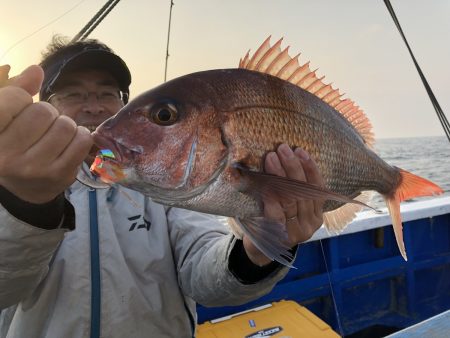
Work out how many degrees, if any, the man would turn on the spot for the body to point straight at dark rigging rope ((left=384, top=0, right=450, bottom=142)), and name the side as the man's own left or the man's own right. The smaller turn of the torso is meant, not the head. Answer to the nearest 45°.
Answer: approximately 135° to the man's own left

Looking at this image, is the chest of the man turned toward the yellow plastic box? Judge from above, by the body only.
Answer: no

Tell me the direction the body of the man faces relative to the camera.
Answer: toward the camera

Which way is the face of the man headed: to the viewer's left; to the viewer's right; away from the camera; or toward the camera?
toward the camera
